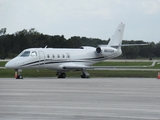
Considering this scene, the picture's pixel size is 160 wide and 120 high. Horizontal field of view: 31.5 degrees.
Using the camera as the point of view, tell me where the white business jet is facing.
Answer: facing the viewer and to the left of the viewer
